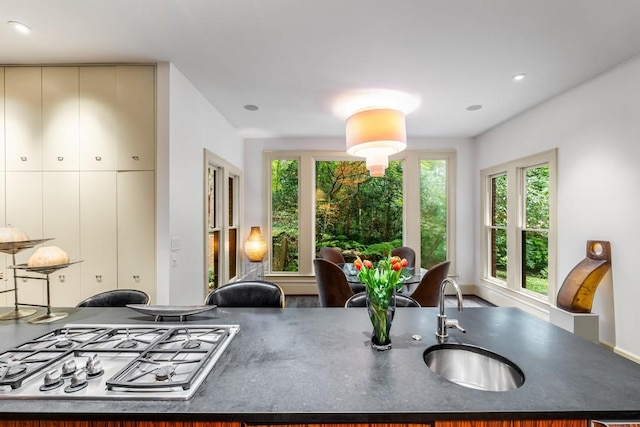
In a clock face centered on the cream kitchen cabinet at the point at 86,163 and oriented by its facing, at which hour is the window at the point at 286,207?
The window is roughly at 8 o'clock from the cream kitchen cabinet.

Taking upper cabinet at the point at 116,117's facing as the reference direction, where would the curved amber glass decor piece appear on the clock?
The curved amber glass decor piece is roughly at 10 o'clock from the upper cabinet.

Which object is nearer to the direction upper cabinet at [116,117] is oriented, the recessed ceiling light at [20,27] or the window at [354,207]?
the recessed ceiling light

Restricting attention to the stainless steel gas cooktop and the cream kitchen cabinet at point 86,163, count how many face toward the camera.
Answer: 2

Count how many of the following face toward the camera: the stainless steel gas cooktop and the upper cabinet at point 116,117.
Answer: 2

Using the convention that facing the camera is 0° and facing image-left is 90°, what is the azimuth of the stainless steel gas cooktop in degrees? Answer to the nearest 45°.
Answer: approximately 0°

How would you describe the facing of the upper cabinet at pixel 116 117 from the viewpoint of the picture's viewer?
facing the viewer

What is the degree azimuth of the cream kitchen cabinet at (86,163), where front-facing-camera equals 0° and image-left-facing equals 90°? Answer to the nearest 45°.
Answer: approximately 0°

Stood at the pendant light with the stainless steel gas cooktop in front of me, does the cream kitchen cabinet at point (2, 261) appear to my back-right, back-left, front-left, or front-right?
front-right
